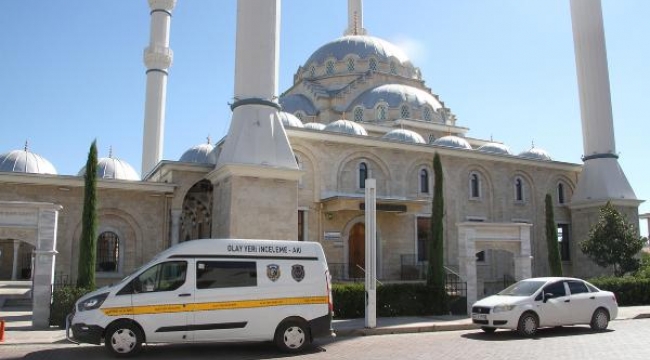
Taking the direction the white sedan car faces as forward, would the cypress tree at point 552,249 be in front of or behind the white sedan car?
behind

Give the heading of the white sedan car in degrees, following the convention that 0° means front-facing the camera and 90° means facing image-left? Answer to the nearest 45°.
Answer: approximately 45°

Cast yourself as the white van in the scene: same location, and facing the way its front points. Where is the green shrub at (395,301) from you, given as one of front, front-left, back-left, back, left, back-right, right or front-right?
back-right

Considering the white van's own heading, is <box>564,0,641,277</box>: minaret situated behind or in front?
behind

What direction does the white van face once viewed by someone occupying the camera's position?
facing to the left of the viewer

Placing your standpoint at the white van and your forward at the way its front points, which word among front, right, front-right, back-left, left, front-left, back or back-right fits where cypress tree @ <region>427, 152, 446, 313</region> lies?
back-right

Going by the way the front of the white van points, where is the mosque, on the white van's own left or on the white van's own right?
on the white van's own right

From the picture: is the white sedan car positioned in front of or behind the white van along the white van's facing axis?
behind

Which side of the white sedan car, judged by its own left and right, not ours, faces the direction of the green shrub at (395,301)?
right
